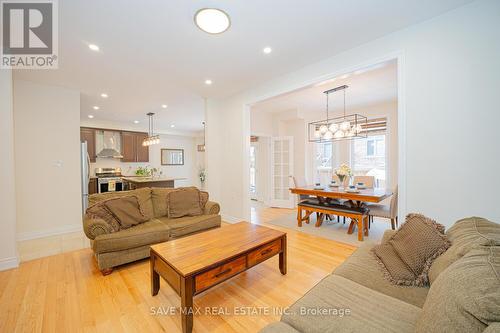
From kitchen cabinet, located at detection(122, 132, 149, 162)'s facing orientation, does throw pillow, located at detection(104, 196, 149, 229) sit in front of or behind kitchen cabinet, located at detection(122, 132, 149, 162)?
in front

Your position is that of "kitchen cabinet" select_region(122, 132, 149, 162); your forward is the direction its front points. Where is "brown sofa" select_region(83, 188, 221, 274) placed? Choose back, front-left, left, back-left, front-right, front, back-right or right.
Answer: front

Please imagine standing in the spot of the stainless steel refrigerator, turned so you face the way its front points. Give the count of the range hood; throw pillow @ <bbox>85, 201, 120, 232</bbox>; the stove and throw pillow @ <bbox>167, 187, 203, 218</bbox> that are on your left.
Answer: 2

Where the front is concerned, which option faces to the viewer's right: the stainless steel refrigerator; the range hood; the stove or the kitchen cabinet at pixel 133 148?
the stainless steel refrigerator

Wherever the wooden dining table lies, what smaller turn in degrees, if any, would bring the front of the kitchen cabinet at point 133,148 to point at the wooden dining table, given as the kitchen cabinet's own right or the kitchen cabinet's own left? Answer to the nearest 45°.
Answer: approximately 45° to the kitchen cabinet's own left

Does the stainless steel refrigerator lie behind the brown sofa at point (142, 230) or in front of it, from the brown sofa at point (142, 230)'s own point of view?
behind

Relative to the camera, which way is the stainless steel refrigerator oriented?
to the viewer's right

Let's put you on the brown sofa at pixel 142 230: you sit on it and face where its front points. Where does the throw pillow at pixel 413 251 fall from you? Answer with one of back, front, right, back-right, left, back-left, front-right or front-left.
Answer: front

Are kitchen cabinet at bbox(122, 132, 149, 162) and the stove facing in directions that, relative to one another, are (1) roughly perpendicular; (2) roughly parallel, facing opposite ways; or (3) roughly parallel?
roughly parallel

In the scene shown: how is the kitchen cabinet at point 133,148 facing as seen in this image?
toward the camera

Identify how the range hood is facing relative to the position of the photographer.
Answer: facing the viewer

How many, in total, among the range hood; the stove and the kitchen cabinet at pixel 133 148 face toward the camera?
3

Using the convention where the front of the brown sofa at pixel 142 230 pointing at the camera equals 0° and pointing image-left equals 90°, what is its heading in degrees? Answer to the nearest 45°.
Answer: approximately 315°
